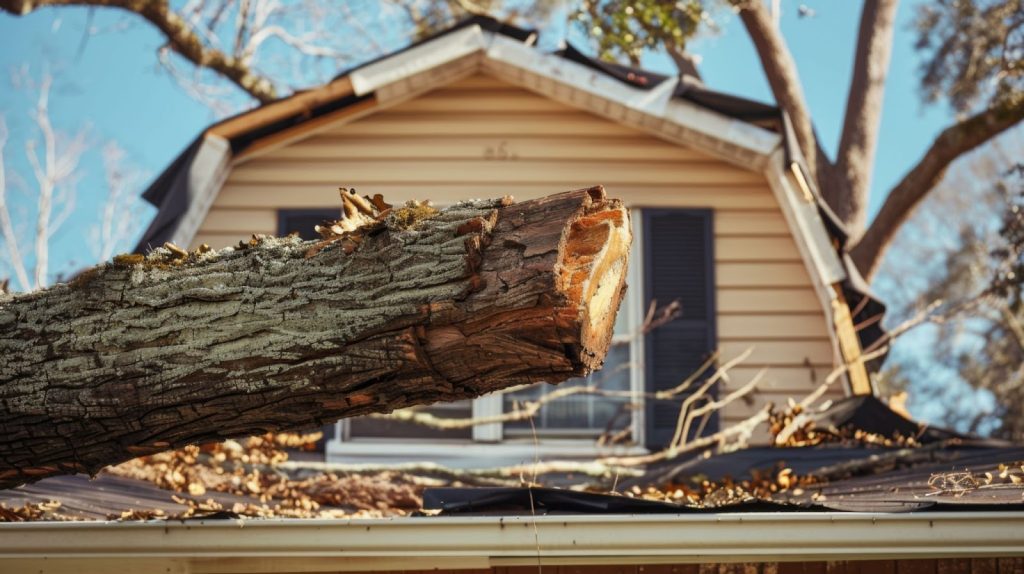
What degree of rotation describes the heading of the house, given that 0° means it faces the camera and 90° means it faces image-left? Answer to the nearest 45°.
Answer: approximately 0°
